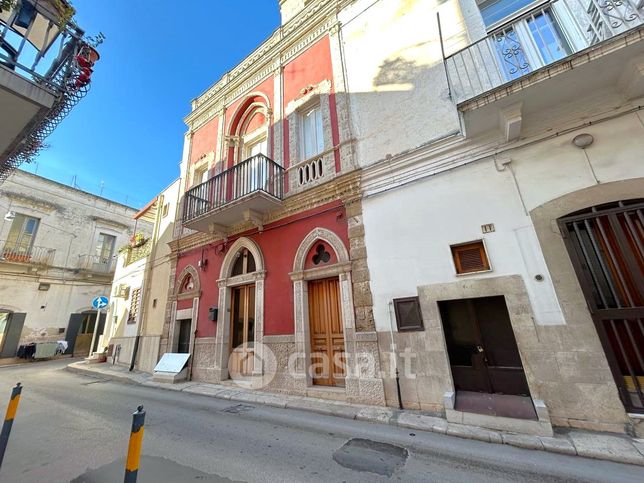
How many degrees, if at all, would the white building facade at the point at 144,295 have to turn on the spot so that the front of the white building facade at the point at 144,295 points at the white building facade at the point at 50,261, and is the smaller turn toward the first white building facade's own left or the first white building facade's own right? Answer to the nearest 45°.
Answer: approximately 90° to the first white building facade's own right

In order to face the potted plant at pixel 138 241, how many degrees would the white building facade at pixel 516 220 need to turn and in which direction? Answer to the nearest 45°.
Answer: approximately 45° to its right

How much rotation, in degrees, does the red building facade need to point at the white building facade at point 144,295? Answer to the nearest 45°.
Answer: approximately 90° to its right

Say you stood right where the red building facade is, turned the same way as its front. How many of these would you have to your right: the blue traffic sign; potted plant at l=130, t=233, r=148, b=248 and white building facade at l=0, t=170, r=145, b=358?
3

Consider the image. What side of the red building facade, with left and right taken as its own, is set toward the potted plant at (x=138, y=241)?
right

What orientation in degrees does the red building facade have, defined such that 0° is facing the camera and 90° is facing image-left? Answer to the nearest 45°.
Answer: approximately 45°

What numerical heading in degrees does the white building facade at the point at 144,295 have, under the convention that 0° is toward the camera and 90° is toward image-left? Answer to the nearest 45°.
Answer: approximately 45°

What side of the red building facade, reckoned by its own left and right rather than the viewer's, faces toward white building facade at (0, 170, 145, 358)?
right

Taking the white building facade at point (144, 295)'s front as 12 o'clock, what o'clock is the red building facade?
The red building facade is roughly at 10 o'clock from the white building facade.

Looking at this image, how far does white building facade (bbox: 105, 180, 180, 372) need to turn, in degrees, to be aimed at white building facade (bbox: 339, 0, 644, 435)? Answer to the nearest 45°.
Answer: approximately 45° to its left

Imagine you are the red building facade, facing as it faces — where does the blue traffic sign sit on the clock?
The blue traffic sign is roughly at 3 o'clock from the red building facade.

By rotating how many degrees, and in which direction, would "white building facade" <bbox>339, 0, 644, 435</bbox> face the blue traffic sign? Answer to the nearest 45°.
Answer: approximately 45° to its right

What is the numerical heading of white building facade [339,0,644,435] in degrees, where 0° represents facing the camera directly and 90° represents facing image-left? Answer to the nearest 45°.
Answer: approximately 45°
